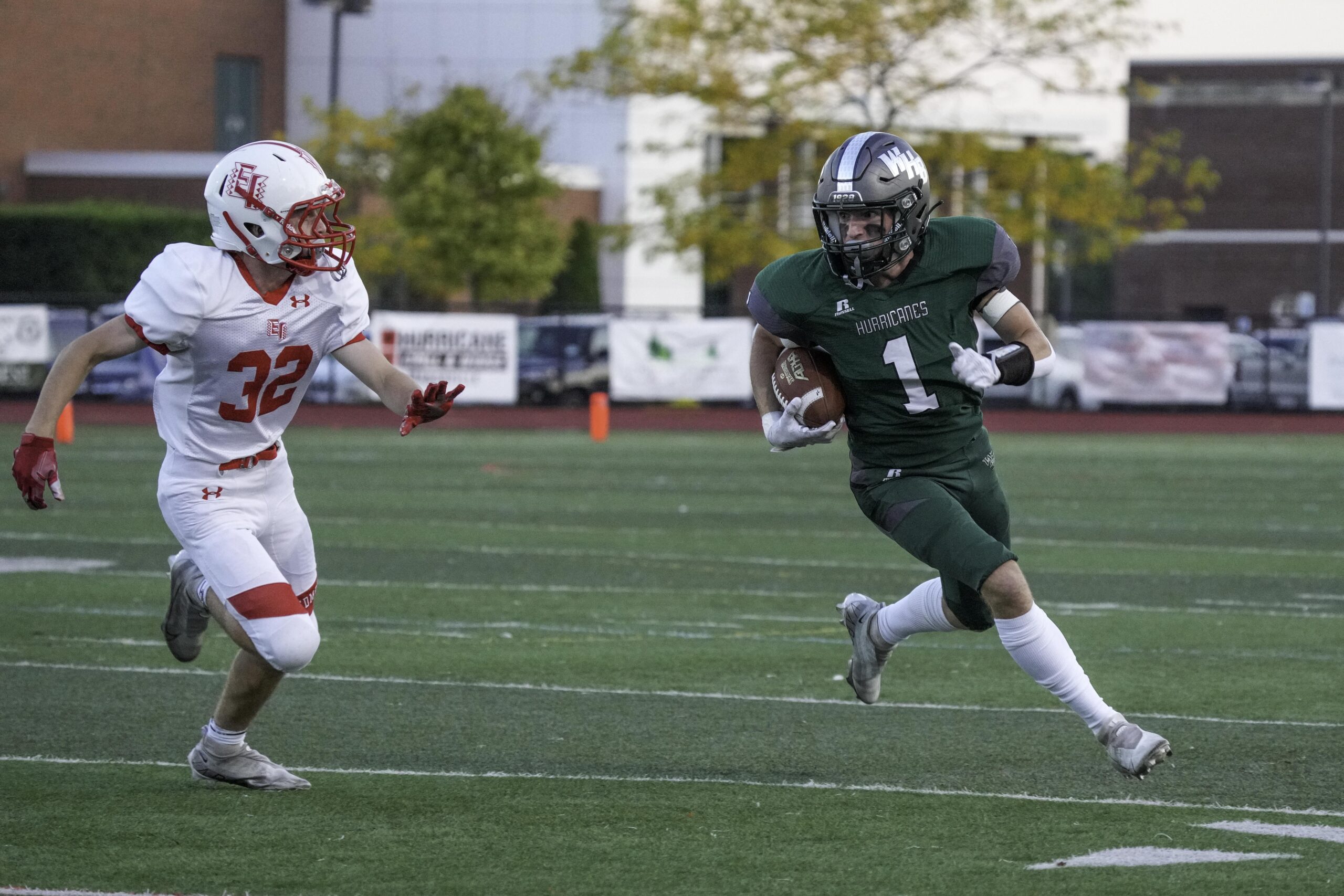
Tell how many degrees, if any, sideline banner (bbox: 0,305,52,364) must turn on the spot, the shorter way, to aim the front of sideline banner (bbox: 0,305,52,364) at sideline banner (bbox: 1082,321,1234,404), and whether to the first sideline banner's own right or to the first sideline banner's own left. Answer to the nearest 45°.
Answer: approximately 90° to the first sideline banner's own left

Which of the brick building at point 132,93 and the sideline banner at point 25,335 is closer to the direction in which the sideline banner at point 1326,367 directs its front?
the sideline banner

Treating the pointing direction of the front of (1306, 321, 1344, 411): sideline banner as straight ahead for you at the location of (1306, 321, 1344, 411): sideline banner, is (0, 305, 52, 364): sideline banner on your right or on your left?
on your right

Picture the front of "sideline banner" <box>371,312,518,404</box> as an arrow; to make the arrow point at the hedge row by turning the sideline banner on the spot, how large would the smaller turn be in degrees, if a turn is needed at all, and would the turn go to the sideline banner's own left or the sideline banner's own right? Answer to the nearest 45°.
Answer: approximately 135° to the sideline banner's own right

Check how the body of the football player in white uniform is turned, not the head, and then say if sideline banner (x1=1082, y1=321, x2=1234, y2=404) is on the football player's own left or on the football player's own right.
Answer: on the football player's own left

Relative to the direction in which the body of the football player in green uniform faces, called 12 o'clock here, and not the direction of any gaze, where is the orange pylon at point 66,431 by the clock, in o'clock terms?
The orange pylon is roughly at 5 o'clock from the football player in green uniform.

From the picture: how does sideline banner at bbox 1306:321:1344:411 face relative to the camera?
toward the camera

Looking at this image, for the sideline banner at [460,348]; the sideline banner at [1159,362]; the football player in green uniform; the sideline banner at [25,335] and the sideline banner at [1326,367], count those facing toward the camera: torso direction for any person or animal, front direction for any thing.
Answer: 5

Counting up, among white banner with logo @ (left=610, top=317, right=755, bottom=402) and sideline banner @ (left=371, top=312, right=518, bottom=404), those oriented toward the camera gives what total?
2

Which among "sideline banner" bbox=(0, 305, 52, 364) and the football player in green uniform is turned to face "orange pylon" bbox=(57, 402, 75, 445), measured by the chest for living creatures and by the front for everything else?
the sideline banner

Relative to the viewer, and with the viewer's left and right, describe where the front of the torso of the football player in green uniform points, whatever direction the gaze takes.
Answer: facing the viewer

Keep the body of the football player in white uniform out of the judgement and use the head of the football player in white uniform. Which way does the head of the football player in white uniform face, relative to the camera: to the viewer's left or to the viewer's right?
to the viewer's right

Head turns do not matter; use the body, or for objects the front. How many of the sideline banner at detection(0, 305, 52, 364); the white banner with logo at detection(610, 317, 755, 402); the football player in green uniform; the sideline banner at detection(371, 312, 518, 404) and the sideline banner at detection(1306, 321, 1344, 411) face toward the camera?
5

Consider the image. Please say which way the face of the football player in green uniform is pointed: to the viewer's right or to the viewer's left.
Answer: to the viewer's left

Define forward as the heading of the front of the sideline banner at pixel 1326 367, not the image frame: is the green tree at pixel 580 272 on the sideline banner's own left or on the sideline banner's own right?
on the sideline banner's own right

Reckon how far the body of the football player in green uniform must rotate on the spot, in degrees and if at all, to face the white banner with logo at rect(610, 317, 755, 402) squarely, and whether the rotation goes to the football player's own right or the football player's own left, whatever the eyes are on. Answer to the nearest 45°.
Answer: approximately 180°

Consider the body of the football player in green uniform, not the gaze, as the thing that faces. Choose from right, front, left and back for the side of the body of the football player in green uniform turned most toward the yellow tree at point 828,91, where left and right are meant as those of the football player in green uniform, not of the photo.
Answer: back

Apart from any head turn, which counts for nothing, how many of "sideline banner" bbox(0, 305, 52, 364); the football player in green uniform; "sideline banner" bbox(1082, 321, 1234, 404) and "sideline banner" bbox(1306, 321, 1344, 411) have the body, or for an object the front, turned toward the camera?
4
